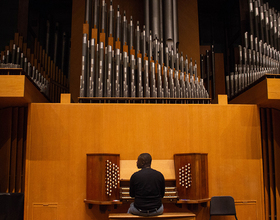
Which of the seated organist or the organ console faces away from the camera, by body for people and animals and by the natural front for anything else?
the seated organist

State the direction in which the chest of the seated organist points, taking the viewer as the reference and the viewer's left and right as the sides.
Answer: facing away from the viewer

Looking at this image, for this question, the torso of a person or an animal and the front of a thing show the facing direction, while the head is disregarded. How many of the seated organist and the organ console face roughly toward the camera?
1

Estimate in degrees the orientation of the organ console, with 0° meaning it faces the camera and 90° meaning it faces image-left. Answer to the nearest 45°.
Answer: approximately 0°

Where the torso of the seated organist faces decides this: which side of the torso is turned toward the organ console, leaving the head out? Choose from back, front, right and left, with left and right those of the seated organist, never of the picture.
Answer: front

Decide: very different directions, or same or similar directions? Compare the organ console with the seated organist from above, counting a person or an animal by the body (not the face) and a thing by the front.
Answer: very different directions

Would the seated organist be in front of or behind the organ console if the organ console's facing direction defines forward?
in front
